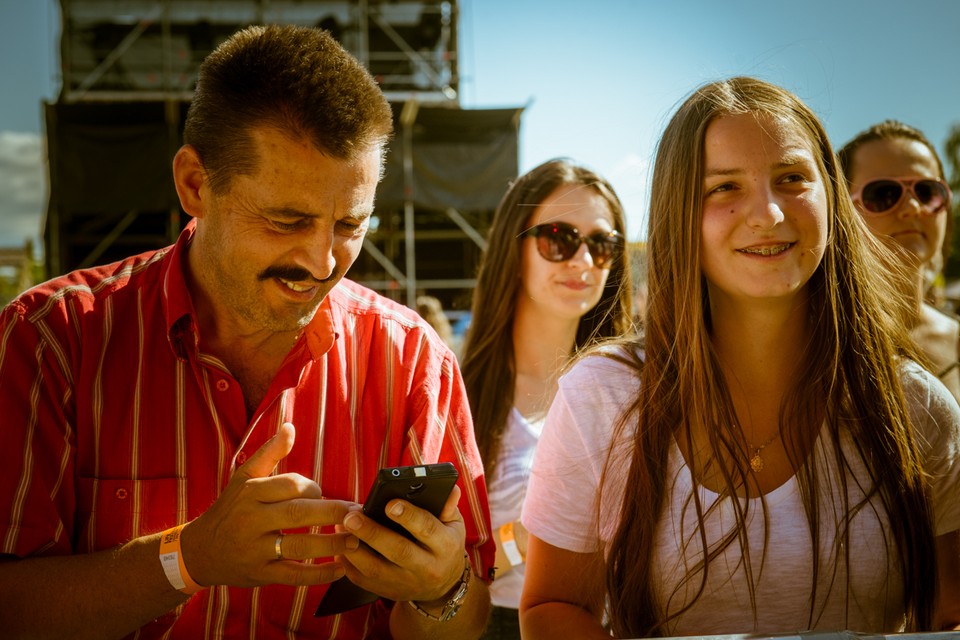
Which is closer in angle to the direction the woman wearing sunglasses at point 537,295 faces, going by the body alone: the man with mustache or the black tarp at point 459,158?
the man with mustache

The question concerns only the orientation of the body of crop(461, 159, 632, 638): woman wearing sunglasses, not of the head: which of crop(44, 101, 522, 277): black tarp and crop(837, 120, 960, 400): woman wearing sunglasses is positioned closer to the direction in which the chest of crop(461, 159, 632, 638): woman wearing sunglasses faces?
the woman wearing sunglasses

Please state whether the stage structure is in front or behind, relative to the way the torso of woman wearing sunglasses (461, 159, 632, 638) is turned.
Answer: behind

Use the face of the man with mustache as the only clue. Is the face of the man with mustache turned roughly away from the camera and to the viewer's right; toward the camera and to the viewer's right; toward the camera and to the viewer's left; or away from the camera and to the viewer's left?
toward the camera and to the viewer's right

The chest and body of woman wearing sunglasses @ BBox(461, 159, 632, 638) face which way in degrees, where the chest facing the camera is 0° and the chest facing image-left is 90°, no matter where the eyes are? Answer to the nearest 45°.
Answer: approximately 315°

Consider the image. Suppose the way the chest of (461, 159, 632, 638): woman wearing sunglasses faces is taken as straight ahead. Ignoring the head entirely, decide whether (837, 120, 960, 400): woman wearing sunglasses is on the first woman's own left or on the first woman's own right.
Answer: on the first woman's own left

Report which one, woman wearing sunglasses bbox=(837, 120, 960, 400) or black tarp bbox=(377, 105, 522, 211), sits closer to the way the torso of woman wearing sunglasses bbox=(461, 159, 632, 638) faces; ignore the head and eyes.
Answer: the woman wearing sunglasses

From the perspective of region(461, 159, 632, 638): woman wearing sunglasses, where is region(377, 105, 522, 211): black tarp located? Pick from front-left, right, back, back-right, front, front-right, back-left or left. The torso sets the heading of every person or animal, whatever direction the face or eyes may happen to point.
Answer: back-left

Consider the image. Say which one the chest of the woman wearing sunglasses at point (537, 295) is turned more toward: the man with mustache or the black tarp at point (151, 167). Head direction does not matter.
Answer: the man with mustache

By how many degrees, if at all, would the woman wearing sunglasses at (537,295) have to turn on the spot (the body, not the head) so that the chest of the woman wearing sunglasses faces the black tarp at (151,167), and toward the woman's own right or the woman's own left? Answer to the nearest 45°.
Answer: approximately 180°
